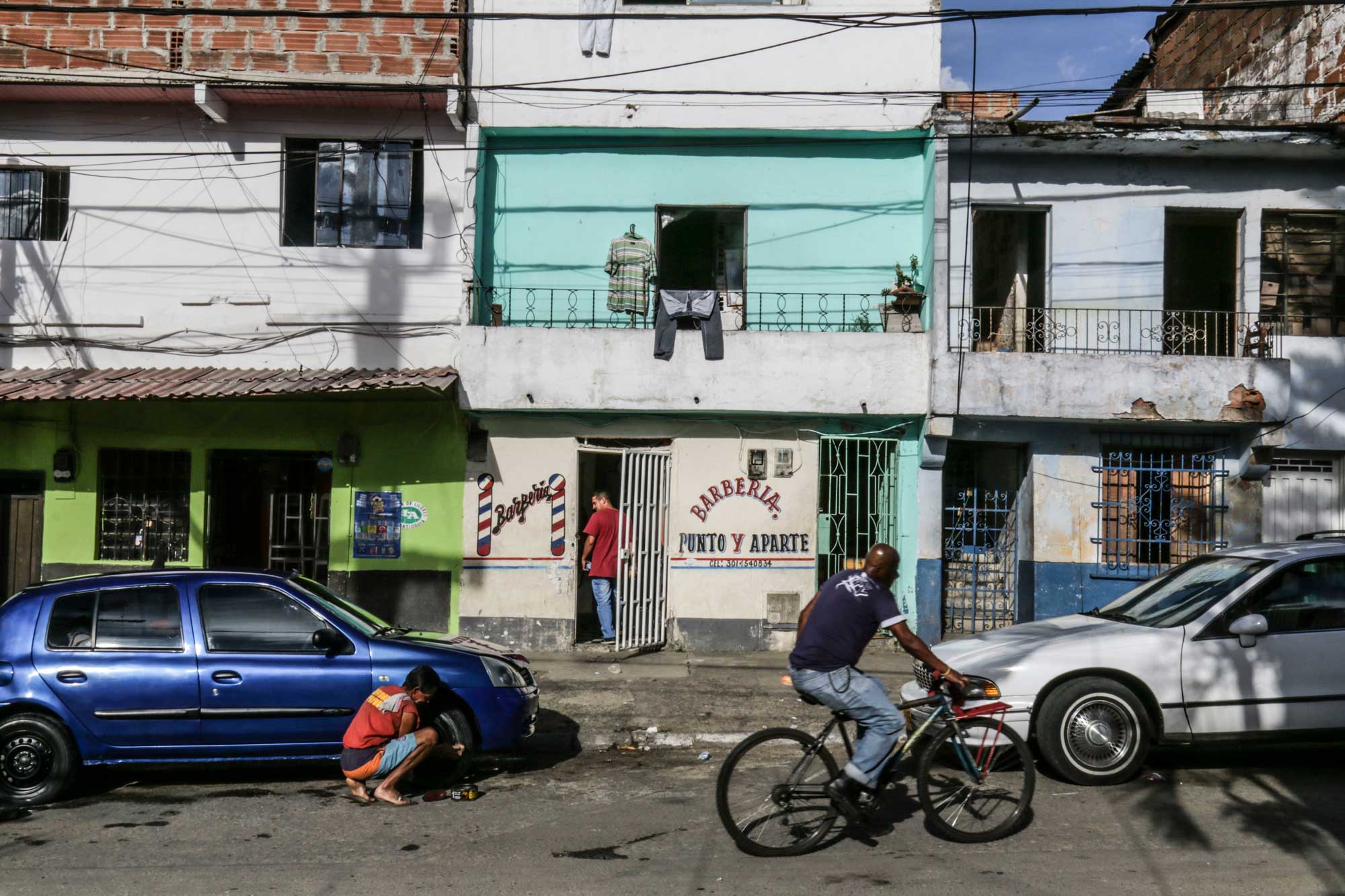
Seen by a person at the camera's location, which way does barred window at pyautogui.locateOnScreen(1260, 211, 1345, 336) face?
facing the viewer

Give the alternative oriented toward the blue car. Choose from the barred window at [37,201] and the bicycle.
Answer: the barred window

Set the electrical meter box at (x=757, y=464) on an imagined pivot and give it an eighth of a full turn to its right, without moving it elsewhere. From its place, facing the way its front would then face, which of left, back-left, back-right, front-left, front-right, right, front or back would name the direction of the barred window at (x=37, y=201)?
front-right

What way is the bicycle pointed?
to the viewer's right

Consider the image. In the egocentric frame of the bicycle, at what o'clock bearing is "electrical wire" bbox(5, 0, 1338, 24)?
The electrical wire is roughly at 8 o'clock from the bicycle.

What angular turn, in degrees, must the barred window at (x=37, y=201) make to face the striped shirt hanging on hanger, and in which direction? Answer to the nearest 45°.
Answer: approximately 45° to its left

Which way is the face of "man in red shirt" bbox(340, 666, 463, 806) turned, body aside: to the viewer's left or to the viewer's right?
to the viewer's right

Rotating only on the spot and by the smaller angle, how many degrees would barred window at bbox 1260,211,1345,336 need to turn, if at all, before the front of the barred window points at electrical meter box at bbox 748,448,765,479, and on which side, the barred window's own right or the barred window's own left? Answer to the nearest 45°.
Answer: approximately 45° to the barred window's own right

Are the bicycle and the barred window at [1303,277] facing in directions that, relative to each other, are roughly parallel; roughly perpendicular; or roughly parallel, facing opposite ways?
roughly perpendicular

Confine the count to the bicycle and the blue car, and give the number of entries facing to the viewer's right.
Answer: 2

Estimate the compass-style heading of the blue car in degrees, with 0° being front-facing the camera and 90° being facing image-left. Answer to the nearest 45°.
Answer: approximately 270°

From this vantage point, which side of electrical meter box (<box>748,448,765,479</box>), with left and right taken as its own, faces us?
front

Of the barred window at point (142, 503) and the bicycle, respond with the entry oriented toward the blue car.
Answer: the barred window

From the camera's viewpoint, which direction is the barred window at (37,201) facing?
toward the camera
